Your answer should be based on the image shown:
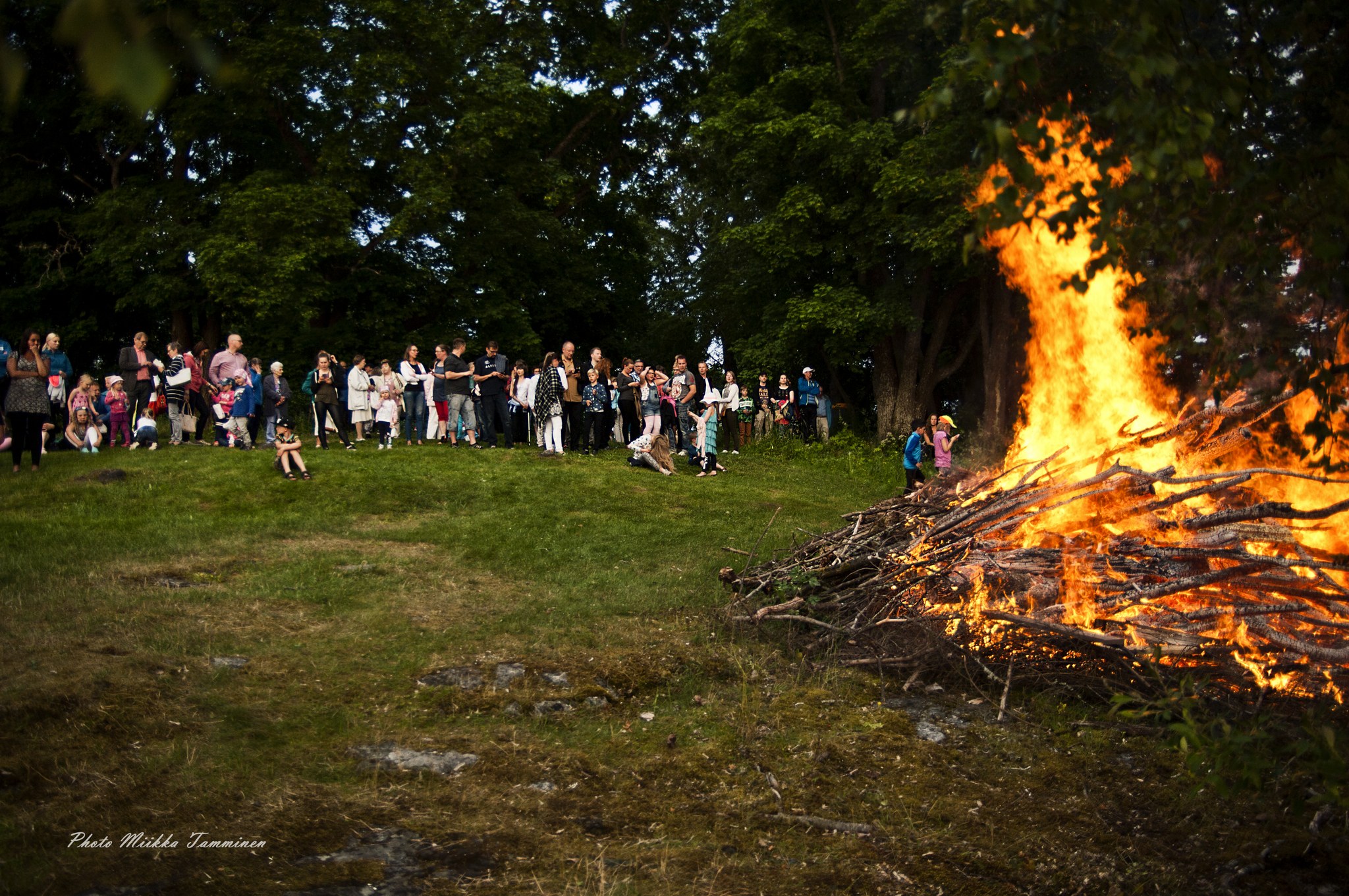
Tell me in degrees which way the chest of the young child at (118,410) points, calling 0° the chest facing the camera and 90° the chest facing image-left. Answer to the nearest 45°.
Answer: approximately 315°

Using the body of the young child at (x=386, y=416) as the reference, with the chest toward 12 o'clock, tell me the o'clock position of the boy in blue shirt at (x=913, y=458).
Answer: The boy in blue shirt is roughly at 10 o'clock from the young child.

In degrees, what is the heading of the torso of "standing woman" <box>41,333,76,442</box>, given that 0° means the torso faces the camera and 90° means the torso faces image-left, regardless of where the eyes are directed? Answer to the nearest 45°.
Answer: approximately 315°

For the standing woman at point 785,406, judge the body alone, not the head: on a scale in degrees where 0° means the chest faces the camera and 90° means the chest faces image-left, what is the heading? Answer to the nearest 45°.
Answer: approximately 0°
